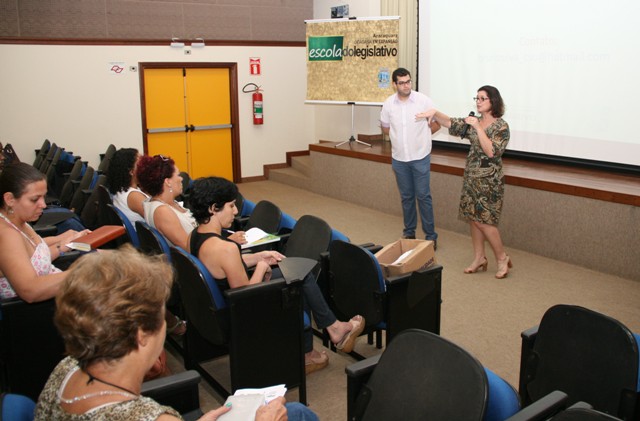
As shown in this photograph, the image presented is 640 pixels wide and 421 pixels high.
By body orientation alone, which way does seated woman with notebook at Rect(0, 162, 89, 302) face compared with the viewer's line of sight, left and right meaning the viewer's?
facing to the right of the viewer

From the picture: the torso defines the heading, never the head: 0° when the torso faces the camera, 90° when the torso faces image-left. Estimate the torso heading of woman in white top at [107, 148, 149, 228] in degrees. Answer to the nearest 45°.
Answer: approximately 225°

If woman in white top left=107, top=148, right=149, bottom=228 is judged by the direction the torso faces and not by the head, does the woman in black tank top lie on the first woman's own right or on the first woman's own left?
on the first woman's own right

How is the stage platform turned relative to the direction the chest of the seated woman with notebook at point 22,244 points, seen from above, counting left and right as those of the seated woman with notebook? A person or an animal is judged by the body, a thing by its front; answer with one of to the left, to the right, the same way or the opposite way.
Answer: the opposite way

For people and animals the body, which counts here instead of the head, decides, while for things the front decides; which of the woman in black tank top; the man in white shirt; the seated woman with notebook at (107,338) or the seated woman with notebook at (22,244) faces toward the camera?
the man in white shirt

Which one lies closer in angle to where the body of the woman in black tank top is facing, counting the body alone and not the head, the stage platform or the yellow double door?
the stage platform

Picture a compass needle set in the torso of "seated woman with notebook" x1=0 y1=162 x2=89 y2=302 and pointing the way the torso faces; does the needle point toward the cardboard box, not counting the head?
yes

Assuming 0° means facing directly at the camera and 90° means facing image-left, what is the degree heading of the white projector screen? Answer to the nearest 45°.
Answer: approximately 45°

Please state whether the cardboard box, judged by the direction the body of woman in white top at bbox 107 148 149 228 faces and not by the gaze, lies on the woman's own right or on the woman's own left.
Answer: on the woman's own right

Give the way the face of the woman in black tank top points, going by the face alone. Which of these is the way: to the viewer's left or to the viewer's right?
to the viewer's right

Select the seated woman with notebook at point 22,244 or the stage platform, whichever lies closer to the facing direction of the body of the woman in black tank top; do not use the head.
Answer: the stage platform
